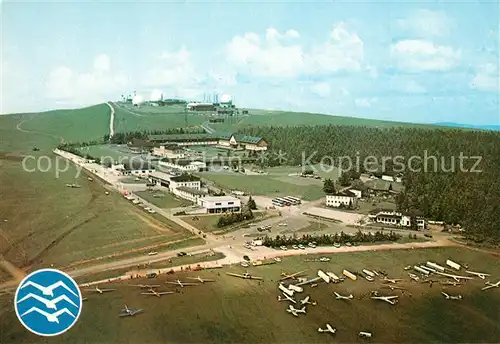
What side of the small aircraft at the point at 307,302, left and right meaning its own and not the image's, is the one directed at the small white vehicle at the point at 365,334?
left

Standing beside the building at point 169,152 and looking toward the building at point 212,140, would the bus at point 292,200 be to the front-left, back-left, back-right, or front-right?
back-right

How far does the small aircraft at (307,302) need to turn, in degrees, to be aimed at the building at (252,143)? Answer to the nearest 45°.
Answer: approximately 135° to its right

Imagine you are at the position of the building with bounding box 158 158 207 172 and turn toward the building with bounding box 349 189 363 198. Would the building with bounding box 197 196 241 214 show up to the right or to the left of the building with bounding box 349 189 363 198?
right

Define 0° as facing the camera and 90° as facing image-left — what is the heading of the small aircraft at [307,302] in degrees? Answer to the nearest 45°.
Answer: approximately 45°
